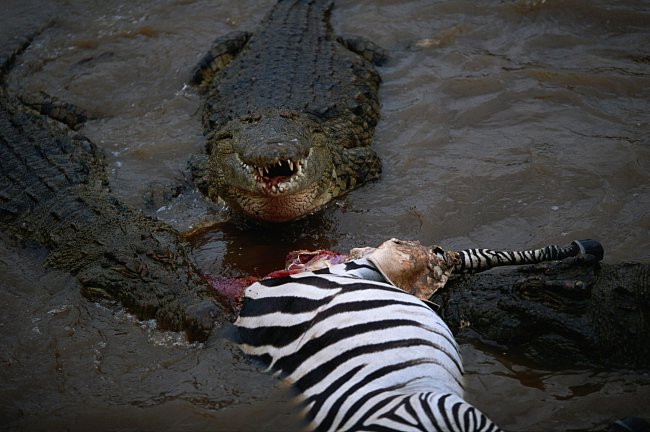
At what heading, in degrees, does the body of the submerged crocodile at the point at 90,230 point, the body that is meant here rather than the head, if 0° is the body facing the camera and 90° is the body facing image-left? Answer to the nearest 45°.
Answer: approximately 315°

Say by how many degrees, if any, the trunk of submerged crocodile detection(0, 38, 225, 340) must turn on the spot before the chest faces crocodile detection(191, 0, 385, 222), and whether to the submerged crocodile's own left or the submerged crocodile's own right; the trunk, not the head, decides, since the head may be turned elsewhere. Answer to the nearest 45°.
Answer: approximately 90° to the submerged crocodile's own left

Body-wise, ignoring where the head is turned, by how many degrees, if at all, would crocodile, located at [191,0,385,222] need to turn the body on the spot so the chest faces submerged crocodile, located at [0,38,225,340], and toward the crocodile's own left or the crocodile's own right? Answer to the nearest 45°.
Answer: approximately 45° to the crocodile's own right

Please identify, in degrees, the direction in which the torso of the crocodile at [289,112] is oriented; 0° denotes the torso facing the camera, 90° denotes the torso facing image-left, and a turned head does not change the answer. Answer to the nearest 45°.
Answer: approximately 0°
